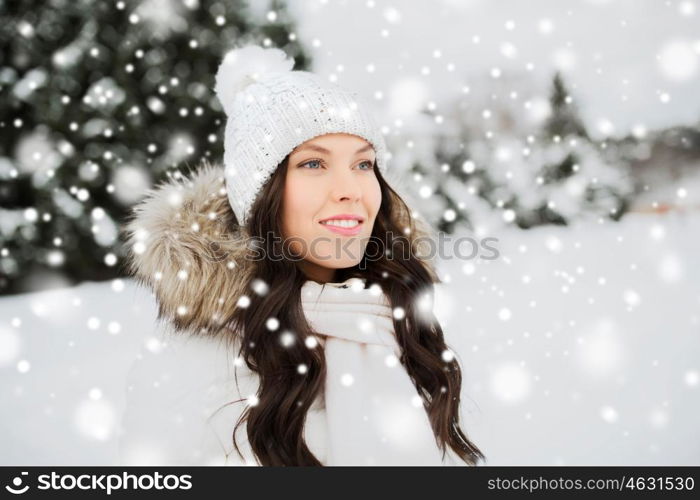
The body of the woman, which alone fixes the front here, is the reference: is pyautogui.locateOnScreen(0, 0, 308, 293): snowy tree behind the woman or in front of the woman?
behind

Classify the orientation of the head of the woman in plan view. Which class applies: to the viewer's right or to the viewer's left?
to the viewer's right

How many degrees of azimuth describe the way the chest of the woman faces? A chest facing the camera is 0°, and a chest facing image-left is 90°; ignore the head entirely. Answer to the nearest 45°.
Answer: approximately 315°

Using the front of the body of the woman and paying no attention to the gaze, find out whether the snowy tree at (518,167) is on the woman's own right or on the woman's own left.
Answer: on the woman's own left
